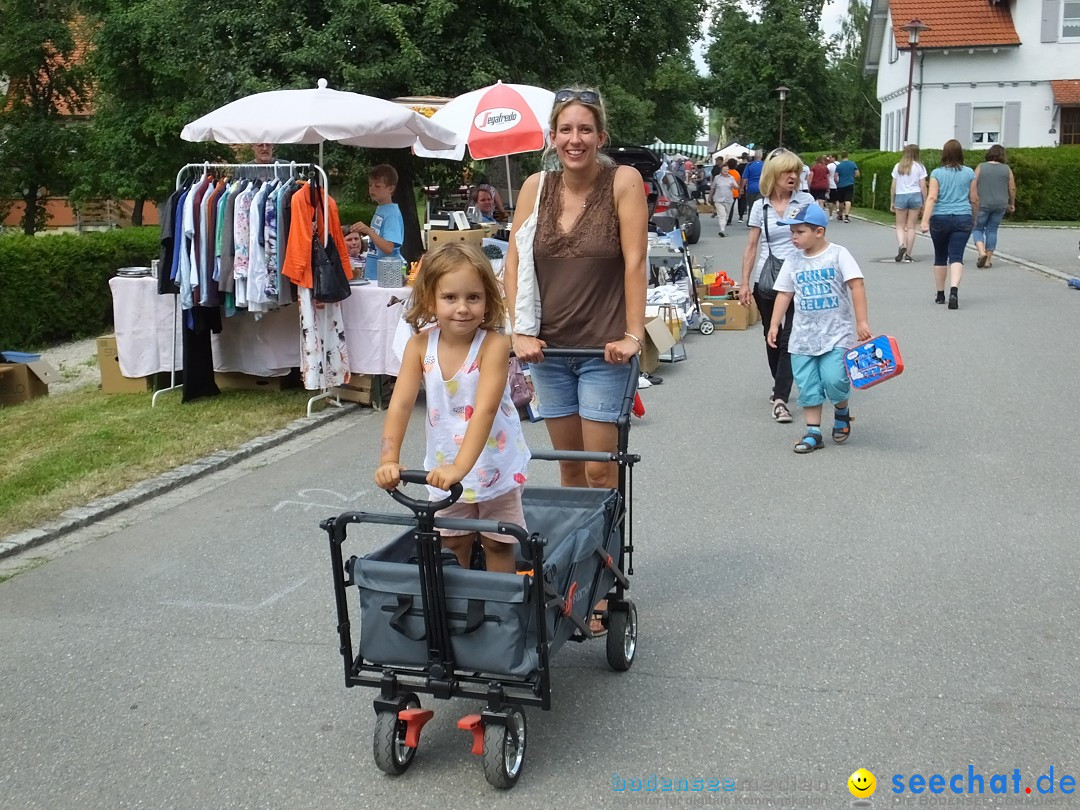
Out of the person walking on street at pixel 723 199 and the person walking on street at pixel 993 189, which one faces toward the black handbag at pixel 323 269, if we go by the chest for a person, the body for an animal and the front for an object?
the person walking on street at pixel 723 199

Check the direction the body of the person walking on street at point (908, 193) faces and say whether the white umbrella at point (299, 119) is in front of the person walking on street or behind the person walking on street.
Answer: behind

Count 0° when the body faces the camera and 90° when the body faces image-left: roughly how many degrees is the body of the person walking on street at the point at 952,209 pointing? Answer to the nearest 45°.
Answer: approximately 180°

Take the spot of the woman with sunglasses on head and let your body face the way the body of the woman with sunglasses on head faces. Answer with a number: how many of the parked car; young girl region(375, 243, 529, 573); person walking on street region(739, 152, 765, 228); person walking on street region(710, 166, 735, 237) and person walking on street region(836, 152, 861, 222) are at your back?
4

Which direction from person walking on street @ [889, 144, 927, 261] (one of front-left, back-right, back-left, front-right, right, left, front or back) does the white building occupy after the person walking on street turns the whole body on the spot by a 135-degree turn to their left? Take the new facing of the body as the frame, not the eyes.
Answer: back-right

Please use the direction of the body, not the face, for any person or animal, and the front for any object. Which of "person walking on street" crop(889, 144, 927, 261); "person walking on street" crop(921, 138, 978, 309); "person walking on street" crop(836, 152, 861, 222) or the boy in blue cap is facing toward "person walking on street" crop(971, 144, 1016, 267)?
"person walking on street" crop(921, 138, 978, 309)

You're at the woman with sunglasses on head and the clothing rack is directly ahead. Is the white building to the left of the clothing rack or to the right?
right

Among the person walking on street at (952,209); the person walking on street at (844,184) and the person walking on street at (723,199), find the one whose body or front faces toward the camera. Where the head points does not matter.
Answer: the person walking on street at (723,199)

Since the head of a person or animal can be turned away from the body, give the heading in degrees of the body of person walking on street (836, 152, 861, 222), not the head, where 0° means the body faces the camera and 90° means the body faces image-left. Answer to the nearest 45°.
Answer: approximately 180°

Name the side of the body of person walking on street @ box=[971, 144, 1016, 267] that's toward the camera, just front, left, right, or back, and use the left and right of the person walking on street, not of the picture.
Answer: back

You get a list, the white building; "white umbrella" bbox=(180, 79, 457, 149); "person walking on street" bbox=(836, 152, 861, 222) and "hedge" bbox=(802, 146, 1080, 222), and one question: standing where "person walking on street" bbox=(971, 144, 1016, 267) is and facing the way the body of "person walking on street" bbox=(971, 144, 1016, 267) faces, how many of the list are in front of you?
3

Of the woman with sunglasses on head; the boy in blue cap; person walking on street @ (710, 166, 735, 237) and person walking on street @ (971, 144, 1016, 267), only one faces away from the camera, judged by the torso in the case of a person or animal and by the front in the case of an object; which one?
person walking on street @ (971, 144, 1016, 267)
